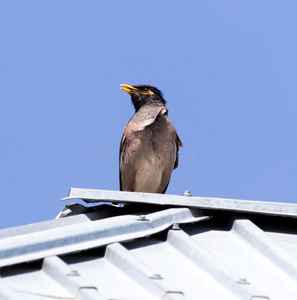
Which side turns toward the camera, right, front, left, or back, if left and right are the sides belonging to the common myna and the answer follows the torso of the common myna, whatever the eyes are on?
front
